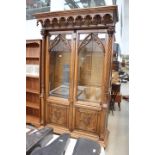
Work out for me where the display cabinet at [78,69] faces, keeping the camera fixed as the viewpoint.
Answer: facing the viewer and to the left of the viewer
